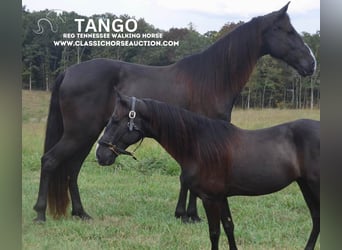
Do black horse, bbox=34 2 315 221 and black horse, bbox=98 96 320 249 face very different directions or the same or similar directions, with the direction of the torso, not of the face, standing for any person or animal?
very different directions

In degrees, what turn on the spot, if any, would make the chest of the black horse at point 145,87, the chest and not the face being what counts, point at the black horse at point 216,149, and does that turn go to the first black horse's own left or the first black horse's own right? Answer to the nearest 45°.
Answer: approximately 45° to the first black horse's own right

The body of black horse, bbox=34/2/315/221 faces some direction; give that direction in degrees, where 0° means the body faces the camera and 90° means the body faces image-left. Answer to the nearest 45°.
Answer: approximately 270°

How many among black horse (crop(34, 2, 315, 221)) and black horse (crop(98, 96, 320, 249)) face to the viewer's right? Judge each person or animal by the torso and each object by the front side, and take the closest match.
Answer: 1

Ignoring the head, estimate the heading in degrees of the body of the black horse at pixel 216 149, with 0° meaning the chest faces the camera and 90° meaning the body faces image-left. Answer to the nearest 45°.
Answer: approximately 90°

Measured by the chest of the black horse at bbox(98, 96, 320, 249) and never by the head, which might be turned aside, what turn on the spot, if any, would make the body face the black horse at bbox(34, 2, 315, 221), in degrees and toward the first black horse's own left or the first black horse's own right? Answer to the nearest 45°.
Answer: approximately 45° to the first black horse's own right
